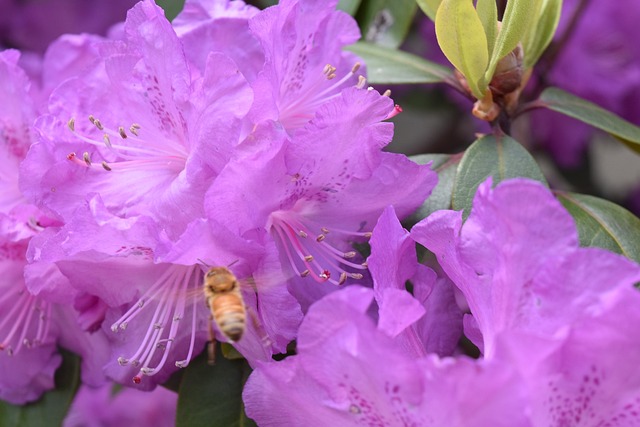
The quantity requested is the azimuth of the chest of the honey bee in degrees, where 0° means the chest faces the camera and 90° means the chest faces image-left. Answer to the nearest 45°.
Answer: approximately 180°

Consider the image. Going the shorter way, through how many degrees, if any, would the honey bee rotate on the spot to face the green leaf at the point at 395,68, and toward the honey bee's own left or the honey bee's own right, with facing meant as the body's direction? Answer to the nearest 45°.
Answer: approximately 45° to the honey bee's own right
